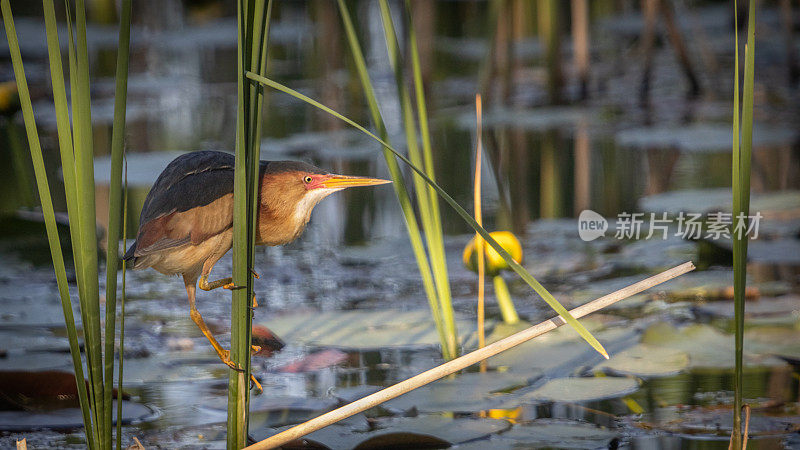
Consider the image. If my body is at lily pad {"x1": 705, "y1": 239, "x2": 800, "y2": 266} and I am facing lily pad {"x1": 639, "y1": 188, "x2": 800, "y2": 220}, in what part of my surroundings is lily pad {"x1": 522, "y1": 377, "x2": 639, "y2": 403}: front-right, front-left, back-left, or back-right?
back-left

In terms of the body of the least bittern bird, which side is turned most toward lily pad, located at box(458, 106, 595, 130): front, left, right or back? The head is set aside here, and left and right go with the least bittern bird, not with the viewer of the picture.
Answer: left

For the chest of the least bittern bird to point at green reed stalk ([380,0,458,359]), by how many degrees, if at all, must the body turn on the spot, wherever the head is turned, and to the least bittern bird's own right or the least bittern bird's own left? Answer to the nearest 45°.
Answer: approximately 45° to the least bittern bird's own left

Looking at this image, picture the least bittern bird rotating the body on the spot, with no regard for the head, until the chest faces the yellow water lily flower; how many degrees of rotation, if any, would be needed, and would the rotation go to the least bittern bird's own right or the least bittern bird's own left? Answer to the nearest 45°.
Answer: approximately 45° to the least bittern bird's own left

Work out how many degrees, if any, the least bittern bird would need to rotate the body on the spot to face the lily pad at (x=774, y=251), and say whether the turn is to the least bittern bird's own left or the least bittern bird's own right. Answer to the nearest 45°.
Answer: approximately 45° to the least bittern bird's own left

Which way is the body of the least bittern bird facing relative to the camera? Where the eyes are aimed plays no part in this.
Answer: to the viewer's right

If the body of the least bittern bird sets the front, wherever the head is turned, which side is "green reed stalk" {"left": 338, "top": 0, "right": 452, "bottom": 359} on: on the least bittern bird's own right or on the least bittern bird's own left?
on the least bittern bird's own left
